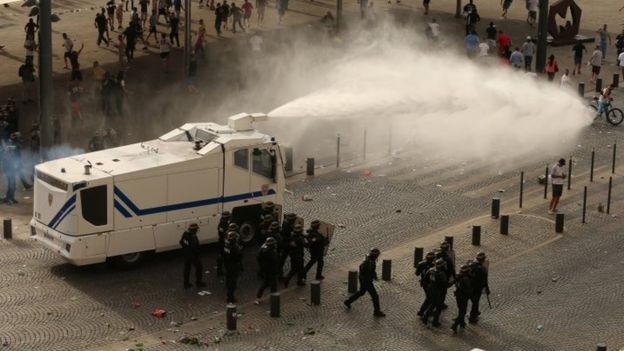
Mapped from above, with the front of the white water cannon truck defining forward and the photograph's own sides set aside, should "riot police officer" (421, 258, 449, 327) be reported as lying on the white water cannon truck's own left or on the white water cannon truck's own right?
on the white water cannon truck's own right

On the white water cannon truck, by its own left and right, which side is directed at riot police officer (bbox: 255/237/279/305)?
right

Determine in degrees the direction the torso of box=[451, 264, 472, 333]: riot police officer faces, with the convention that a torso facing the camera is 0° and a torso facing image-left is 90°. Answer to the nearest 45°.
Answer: approximately 225°

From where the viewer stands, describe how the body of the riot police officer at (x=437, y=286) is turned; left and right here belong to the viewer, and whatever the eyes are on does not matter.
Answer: facing away from the viewer and to the right of the viewer

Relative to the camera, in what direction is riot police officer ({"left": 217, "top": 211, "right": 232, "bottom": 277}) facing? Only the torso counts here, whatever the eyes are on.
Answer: to the viewer's right

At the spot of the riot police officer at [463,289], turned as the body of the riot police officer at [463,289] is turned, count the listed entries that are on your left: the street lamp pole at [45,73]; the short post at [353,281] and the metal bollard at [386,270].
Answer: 3

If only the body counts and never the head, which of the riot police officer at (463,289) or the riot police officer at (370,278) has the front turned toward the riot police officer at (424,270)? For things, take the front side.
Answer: the riot police officer at (370,278)

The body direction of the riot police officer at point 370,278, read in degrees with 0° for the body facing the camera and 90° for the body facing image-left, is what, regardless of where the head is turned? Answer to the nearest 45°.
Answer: approximately 270°

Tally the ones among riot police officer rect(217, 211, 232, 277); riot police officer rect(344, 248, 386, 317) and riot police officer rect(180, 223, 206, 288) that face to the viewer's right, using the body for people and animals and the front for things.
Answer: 3

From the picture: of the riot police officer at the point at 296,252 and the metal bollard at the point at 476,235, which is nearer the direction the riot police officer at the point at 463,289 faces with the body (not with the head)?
the metal bollard

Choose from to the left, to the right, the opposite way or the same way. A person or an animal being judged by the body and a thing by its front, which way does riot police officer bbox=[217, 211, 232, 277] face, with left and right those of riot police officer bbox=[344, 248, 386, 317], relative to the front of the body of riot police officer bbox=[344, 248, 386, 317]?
the same way

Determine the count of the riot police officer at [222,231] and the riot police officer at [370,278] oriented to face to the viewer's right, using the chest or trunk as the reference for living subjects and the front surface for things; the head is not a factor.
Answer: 2

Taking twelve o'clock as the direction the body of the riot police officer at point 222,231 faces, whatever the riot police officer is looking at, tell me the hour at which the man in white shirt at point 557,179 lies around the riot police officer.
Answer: The man in white shirt is roughly at 11 o'clock from the riot police officer.

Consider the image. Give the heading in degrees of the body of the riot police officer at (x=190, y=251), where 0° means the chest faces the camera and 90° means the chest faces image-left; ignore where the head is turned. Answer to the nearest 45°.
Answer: approximately 270°

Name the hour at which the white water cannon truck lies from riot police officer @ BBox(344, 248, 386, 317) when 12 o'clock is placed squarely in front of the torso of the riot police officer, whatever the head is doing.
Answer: The white water cannon truck is roughly at 7 o'clock from the riot police officer.
